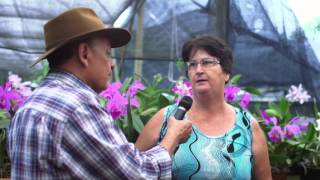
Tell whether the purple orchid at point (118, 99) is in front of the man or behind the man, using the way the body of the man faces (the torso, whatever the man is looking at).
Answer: in front

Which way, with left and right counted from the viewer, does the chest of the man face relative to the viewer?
facing away from the viewer and to the right of the viewer

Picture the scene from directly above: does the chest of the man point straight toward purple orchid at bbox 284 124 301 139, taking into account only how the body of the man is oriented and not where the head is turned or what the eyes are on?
yes

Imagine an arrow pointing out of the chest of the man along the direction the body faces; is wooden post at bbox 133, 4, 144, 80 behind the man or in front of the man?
in front

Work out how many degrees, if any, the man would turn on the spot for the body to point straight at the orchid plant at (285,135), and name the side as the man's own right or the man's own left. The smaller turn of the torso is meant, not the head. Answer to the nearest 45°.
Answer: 0° — they already face it

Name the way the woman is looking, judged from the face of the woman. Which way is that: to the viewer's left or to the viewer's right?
to the viewer's left
